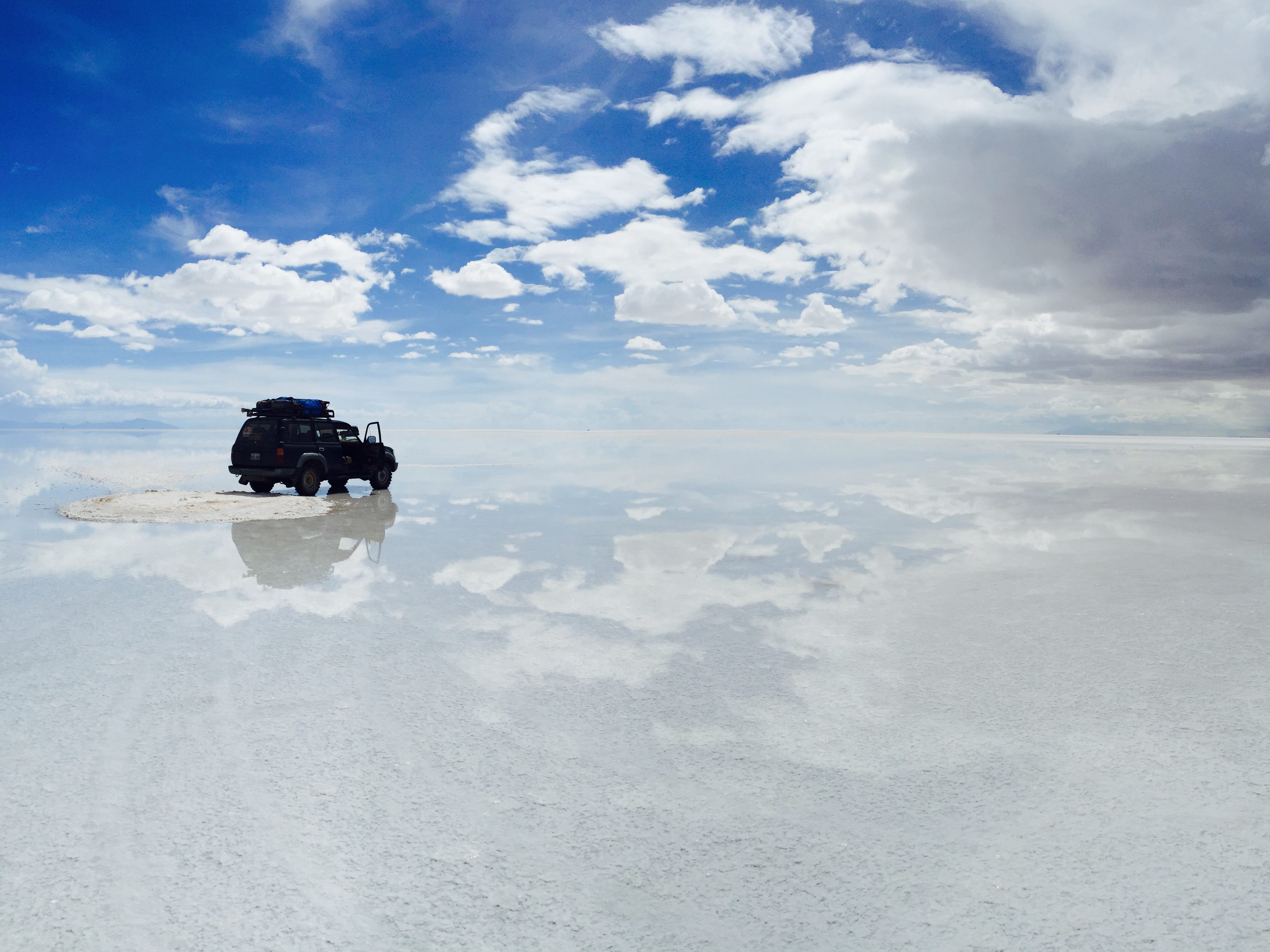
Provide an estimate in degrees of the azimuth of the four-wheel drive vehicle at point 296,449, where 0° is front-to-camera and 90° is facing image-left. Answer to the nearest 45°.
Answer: approximately 225°
